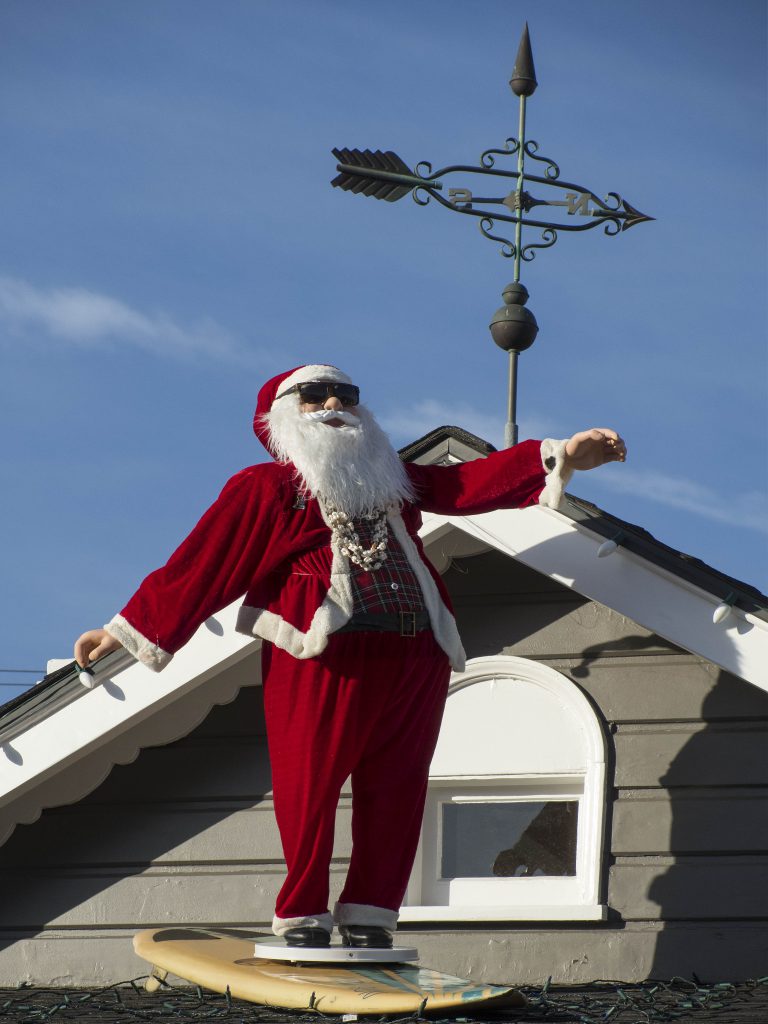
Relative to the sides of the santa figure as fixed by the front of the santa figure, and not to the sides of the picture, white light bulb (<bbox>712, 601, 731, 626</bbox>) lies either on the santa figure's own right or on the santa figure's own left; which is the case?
on the santa figure's own left

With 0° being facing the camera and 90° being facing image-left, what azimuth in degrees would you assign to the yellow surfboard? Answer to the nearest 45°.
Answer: approximately 270°

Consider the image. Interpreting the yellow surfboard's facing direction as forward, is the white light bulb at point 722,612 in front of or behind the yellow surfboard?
in front

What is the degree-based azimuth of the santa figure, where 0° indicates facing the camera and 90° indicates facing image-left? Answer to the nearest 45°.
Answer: approximately 315°
